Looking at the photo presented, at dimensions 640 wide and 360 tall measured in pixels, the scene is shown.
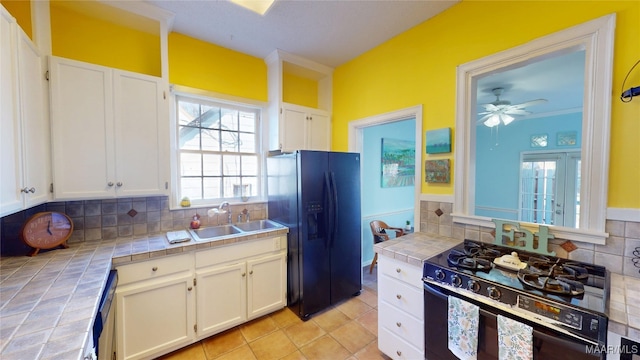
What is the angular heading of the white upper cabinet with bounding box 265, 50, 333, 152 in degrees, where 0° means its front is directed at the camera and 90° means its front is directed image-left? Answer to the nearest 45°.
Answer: approximately 315°

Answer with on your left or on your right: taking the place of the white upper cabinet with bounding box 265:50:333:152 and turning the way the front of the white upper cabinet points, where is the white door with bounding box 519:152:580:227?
on your left

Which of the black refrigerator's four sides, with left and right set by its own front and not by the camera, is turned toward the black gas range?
front

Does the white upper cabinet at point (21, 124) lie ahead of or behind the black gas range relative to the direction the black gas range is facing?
ahead

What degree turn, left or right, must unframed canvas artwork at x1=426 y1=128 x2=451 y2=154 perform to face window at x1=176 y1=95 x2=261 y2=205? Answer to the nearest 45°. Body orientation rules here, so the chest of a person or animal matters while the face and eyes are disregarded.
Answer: approximately 45° to its right

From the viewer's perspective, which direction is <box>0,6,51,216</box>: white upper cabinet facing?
to the viewer's right

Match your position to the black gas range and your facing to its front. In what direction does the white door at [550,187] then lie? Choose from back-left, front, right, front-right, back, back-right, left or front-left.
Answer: back-right

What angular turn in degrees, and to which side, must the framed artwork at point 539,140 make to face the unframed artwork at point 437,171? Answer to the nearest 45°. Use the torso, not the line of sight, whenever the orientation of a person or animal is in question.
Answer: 0° — it already faces it

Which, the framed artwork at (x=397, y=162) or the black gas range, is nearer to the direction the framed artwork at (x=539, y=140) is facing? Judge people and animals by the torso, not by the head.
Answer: the black gas range

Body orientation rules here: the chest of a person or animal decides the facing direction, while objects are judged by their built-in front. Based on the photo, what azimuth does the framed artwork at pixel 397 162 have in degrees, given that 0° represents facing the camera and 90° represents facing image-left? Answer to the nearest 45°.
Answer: approximately 315°

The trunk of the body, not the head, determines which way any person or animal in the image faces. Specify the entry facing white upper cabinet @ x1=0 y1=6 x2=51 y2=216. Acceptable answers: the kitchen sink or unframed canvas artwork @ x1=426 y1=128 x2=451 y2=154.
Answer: the unframed canvas artwork

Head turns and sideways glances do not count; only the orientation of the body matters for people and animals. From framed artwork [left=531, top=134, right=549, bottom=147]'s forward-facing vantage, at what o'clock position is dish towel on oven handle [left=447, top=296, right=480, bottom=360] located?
The dish towel on oven handle is roughly at 12 o'clock from the framed artwork.

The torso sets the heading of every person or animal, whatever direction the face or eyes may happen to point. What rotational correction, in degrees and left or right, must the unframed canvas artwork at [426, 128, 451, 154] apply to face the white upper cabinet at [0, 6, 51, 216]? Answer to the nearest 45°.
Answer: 0° — it already faces it

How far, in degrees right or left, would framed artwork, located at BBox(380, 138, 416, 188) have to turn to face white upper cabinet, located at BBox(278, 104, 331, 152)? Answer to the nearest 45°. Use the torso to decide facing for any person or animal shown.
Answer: approximately 90° to its right
